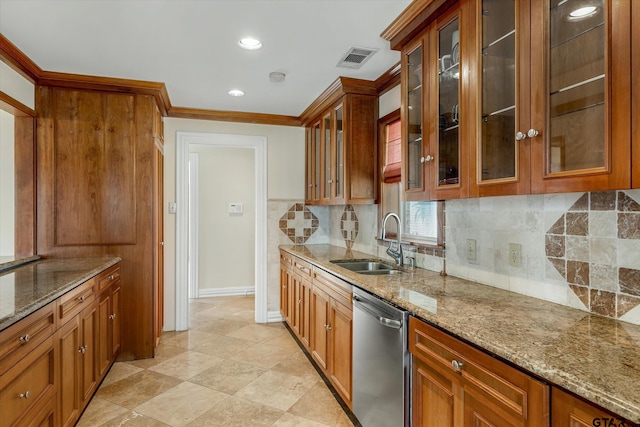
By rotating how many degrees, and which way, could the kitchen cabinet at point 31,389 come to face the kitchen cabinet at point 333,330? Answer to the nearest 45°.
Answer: approximately 45° to its left

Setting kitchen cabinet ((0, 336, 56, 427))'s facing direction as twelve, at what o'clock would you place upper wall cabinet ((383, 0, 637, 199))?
The upper wall cabinet is roughly at 12 o'clock from the kitchen cabinet.

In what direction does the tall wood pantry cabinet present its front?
to the viewer's right

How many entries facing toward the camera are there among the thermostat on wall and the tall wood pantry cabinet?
1

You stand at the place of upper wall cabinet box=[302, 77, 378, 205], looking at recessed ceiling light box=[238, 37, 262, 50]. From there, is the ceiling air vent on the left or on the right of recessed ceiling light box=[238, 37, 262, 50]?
left

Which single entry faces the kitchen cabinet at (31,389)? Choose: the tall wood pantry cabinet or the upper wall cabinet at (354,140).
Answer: the upper wall cabinet

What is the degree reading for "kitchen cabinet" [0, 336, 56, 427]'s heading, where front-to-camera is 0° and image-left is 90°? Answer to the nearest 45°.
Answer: approximately 315°

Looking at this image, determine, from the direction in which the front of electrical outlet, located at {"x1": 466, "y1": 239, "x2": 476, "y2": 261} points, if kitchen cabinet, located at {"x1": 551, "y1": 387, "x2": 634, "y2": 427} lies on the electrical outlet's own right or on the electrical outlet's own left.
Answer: on the electrical outlet's own left

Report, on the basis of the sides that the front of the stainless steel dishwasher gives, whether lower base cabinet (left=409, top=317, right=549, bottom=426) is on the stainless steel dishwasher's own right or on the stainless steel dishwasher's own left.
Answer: on the stainless steel dishwasher's own left

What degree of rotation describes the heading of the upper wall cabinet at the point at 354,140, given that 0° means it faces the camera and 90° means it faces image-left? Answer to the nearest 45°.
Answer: approximately 45°
